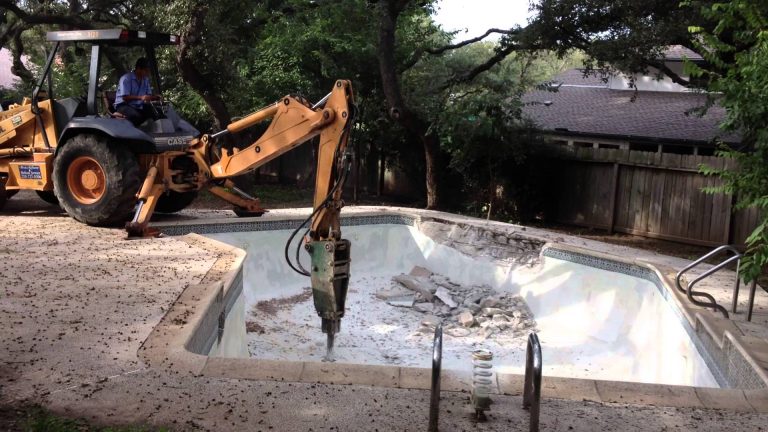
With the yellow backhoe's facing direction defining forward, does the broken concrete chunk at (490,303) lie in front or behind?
behind

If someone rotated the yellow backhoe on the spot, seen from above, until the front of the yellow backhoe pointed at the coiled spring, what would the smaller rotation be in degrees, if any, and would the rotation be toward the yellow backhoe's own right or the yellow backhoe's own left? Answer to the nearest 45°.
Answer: approximately 135° to the yellow backhoe's own left

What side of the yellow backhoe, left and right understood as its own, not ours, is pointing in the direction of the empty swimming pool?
back

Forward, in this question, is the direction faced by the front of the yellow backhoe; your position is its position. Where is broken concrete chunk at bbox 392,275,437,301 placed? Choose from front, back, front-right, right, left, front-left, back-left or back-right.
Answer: back-right

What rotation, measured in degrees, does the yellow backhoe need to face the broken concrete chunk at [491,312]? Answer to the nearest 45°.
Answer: approximately 135° to its right

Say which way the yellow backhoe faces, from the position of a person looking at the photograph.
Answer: facing away from the viewer and to the left of the viewer

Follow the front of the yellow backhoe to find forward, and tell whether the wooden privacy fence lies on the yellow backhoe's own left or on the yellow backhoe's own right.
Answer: on the yellow backhoe's own right

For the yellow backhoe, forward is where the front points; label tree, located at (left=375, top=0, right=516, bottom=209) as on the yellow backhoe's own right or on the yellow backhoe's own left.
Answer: on the yellow backhoe's own right

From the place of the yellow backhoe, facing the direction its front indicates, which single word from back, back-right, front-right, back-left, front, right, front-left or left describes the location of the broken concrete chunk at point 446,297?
back-right
